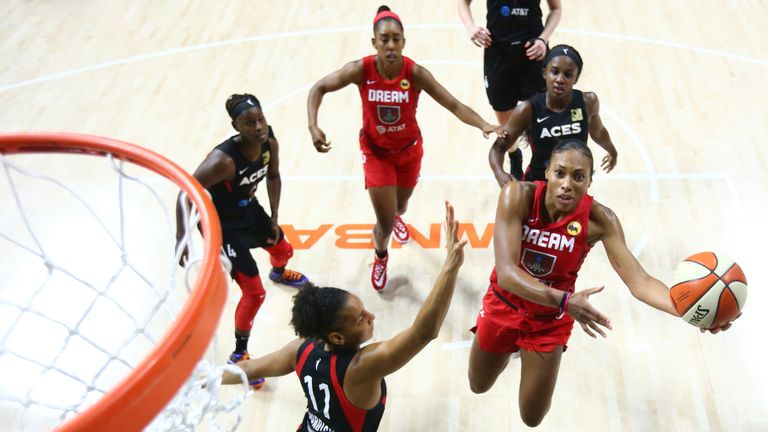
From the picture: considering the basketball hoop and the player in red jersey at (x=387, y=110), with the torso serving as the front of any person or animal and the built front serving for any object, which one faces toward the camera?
the player in red jersey

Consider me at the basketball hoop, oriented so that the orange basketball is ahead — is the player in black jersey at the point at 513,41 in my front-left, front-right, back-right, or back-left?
front-left

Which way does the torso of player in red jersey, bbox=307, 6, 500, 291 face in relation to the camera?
toward the camera

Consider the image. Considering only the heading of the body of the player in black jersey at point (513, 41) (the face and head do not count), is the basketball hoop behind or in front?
in front

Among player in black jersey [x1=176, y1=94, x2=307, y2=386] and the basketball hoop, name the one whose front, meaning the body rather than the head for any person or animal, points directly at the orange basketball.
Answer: the player in black jersey

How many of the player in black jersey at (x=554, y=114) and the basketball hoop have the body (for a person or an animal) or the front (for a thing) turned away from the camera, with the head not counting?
1

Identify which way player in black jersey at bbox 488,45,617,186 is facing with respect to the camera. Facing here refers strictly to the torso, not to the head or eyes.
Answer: toward the camera

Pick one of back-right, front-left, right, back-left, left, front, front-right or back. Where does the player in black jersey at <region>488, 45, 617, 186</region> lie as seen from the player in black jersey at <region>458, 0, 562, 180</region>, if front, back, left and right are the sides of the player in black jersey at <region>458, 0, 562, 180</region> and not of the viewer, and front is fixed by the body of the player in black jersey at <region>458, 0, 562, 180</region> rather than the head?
front

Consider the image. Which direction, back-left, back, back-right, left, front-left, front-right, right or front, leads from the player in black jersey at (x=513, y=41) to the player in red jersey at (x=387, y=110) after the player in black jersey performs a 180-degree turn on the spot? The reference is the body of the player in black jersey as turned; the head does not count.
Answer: back-left

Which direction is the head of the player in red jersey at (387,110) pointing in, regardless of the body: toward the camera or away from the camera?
toward the camera

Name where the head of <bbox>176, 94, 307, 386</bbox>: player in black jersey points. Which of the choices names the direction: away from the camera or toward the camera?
toward the camera

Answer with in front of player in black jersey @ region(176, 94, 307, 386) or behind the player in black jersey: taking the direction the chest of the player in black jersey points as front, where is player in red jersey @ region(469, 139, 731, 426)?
in front

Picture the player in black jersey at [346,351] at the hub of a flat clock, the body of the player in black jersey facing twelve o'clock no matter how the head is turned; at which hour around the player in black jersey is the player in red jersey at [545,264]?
The player in red jersey is roughly at 1 o'clock from the player in black jersey.

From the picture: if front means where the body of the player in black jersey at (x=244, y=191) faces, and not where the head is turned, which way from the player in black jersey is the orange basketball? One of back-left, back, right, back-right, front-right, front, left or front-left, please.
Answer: front

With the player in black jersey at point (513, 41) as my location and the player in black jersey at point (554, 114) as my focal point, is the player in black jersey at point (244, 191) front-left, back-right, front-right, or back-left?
front-right
